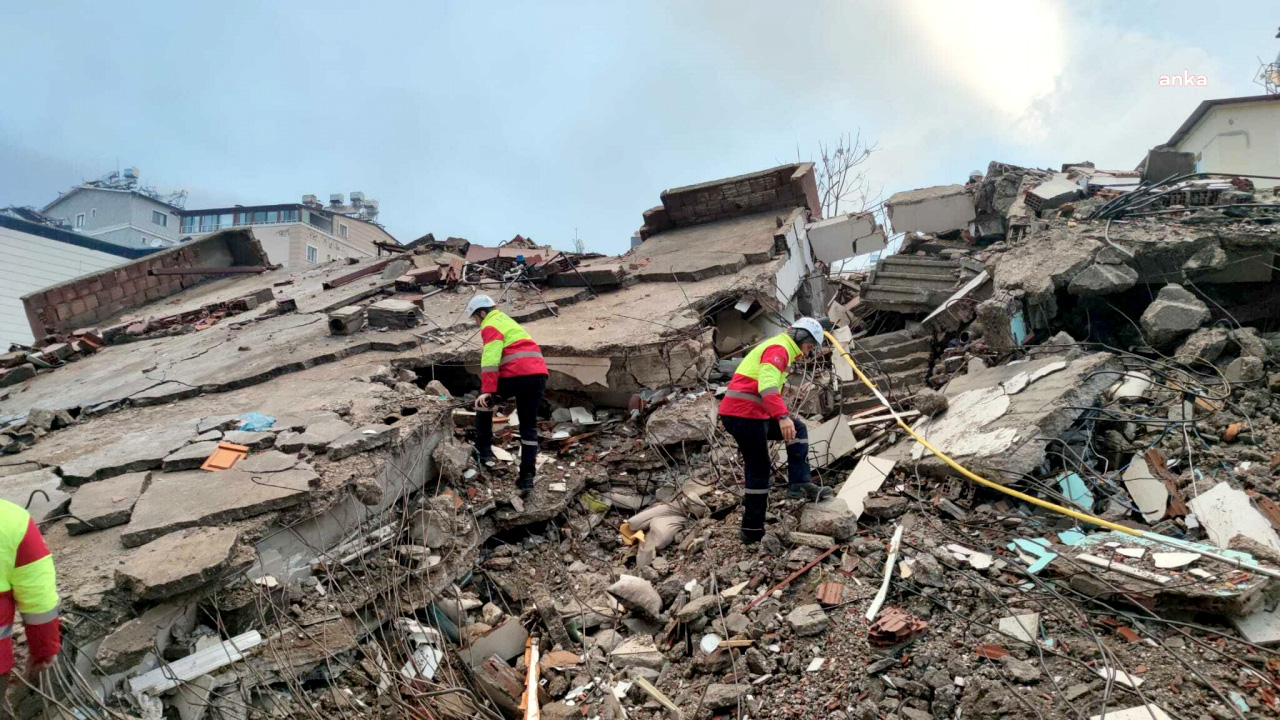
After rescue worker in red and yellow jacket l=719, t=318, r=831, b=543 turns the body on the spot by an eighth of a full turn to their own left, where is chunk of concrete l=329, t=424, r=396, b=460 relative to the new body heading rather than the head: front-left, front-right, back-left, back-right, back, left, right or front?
back-left

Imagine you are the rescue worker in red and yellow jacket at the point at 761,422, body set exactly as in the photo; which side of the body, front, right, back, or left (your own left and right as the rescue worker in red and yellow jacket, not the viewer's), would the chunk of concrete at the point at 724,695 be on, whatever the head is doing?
right

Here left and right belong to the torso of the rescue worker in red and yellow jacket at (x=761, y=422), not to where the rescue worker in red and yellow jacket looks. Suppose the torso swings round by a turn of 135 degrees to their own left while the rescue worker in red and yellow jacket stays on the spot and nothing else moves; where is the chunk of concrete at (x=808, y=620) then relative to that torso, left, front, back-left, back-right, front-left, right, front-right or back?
back-left

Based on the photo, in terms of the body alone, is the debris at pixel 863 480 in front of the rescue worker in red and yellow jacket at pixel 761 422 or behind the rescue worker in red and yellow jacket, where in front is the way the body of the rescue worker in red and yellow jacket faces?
in front

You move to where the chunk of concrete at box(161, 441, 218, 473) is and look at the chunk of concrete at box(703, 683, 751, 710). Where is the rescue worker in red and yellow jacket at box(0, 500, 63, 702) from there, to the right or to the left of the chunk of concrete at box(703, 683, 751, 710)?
right

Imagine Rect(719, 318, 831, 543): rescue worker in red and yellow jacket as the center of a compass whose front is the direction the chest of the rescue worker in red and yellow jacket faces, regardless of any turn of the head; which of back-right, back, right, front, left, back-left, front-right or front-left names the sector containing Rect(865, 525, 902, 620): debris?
front-right

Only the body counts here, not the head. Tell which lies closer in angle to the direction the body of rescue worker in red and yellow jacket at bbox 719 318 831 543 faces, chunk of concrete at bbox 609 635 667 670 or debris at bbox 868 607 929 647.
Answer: the debris

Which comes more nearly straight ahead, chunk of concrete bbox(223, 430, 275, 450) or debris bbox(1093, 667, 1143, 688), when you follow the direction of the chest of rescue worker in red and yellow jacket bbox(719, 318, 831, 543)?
the debris

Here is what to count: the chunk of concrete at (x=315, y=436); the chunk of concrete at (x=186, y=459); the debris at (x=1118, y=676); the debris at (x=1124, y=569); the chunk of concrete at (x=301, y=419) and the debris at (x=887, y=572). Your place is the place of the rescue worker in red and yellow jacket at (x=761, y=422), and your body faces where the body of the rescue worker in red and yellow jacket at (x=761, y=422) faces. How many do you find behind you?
3

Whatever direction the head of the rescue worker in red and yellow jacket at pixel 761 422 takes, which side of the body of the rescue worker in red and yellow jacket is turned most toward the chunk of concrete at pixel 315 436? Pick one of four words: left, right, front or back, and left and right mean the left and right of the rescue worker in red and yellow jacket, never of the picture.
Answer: back

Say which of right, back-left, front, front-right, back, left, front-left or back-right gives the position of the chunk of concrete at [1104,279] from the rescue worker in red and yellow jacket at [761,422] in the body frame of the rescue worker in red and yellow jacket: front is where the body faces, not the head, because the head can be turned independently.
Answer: front-left

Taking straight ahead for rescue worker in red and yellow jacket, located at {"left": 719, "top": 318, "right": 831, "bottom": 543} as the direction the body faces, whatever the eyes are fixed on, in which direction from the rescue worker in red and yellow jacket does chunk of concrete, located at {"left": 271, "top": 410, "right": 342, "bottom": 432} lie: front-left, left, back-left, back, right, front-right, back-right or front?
back

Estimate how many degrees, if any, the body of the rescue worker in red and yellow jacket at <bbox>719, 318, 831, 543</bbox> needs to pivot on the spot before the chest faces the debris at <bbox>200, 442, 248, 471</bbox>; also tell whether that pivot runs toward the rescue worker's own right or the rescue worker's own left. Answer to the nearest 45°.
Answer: approximately 180°

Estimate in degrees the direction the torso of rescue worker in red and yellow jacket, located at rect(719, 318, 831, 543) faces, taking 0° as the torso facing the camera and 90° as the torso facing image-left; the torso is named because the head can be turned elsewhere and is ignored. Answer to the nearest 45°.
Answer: approximately 270°

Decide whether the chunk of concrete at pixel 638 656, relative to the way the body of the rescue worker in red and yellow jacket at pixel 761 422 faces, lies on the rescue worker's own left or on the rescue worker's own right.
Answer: on the rescue worker's own right

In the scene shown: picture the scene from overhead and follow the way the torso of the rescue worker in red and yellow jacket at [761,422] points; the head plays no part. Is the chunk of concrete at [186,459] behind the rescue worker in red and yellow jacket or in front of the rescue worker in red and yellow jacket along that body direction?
behind

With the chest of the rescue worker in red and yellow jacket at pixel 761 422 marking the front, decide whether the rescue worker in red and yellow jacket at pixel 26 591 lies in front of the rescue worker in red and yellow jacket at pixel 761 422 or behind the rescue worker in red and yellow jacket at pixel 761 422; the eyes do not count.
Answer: behind
